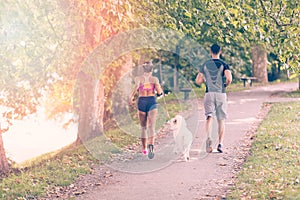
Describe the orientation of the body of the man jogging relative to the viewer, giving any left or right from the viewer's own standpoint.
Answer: facing away from the viewer

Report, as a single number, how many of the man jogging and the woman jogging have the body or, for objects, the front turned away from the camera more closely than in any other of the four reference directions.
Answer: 2

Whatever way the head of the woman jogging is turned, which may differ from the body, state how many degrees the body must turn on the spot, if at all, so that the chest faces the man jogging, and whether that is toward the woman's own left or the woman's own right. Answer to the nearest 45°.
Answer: approximately 90° to the woman's own right

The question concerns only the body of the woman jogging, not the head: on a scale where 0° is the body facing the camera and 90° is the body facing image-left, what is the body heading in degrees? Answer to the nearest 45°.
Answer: approximately 180°

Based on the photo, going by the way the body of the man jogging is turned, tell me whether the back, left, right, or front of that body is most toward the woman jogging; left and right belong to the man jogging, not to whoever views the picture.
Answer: left
